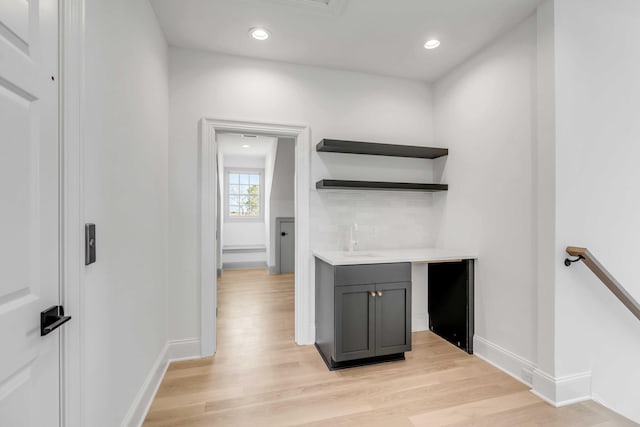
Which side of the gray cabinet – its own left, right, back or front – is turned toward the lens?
front

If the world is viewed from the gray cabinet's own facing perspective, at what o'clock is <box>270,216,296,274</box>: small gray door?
The small gray door is roughly at 5 o'clock from the gray cabinet.

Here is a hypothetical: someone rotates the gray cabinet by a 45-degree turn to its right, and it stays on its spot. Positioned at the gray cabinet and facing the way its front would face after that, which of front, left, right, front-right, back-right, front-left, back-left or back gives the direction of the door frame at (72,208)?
front

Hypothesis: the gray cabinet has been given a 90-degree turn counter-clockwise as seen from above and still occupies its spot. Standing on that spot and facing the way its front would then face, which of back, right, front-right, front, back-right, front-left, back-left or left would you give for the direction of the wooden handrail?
front

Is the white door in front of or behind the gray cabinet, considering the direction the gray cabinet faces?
in front

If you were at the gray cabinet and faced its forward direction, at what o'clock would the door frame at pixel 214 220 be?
The door frame is roughly at 3 o'clock from the gray cabinet.
